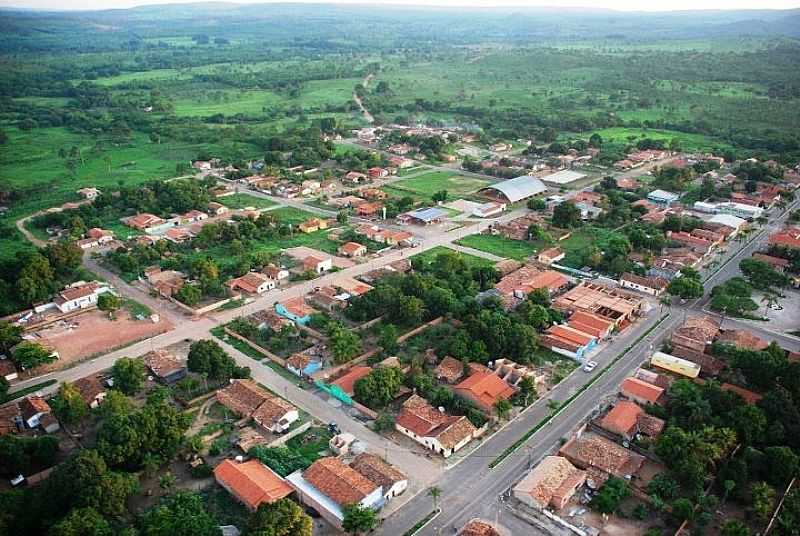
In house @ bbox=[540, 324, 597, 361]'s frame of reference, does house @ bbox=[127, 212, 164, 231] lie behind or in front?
behind

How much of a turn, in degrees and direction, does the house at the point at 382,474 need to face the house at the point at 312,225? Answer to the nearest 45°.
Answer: approximately 135° to its left

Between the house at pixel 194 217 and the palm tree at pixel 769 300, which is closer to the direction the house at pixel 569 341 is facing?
the palm tree

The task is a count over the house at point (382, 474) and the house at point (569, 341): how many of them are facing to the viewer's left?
0

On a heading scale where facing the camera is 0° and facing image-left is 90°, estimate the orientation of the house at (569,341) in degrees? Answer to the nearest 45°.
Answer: approximately 315°

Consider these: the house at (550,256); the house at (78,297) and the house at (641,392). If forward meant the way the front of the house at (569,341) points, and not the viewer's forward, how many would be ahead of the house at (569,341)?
1
